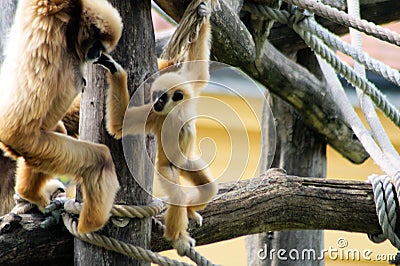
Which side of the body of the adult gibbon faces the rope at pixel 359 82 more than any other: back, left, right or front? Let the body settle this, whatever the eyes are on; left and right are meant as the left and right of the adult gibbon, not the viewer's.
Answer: front

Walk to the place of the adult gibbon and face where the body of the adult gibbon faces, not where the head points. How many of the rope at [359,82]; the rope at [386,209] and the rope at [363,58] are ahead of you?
3

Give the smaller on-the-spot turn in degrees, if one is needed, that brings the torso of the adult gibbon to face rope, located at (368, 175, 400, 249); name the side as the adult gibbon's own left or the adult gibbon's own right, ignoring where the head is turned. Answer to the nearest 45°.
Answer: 0° — it already faces it

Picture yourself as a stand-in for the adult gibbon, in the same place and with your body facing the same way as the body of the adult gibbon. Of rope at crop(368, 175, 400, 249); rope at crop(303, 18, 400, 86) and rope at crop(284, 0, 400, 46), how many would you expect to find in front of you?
3

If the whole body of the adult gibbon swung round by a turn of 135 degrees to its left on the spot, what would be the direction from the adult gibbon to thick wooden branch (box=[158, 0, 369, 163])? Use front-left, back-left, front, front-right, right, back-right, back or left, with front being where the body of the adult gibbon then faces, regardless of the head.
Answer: right

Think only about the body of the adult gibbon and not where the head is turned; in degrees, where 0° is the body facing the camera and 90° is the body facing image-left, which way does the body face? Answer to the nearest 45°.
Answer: approximately 270°

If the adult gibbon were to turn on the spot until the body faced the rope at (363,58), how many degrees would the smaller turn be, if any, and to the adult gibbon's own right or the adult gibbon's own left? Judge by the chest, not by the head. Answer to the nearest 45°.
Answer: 0° — it already faces it

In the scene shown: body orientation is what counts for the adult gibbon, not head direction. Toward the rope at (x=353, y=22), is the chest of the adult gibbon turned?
yes

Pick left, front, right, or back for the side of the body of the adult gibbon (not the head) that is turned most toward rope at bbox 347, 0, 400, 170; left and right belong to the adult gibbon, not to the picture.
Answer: front
